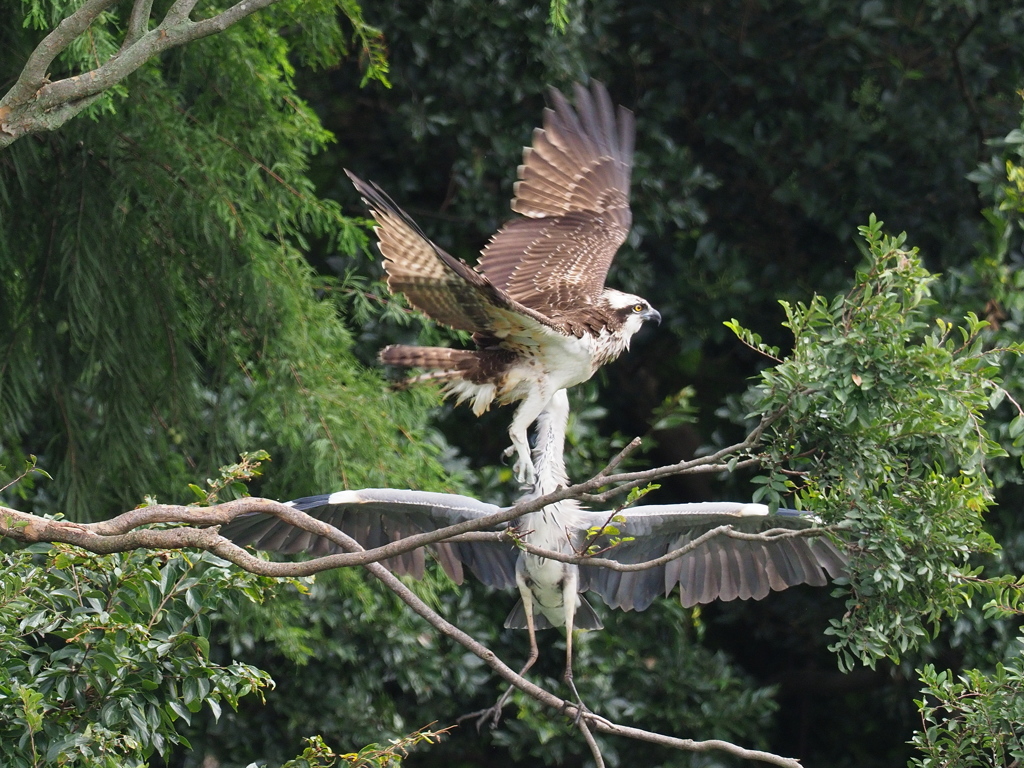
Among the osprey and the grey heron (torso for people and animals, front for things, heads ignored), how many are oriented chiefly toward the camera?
1

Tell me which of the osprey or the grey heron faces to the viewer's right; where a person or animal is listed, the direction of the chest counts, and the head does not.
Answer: the osprey

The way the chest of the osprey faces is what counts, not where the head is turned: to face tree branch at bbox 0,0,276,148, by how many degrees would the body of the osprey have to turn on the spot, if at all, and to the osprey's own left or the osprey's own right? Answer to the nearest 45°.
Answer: approximately 135° to the osprey's own right

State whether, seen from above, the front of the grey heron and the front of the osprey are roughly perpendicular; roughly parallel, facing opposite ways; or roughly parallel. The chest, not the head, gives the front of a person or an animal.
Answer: roughly perpendicular

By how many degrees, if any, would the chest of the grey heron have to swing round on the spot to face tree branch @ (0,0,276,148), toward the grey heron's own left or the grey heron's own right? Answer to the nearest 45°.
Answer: approximately 45° to the grey heron's own right

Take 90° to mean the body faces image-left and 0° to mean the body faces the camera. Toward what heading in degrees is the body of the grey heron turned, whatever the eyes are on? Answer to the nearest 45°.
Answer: approximately 0°

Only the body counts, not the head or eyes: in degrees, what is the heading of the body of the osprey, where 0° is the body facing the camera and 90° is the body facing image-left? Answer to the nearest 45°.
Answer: approximately 270°
